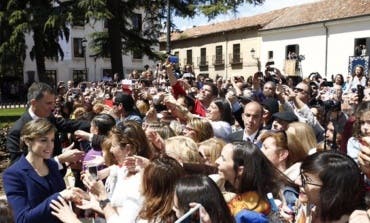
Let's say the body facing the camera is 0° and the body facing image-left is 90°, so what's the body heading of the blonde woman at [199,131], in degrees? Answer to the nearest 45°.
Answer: approximately 90°

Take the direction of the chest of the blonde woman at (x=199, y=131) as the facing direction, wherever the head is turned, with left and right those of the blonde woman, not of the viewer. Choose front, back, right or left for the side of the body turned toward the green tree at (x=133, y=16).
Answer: right

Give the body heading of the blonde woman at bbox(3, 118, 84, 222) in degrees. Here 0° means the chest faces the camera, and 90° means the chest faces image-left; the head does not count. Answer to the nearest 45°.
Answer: approximately 315°

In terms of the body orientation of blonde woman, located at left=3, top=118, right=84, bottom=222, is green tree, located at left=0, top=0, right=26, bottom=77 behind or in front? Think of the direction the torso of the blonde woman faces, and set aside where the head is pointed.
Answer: behind

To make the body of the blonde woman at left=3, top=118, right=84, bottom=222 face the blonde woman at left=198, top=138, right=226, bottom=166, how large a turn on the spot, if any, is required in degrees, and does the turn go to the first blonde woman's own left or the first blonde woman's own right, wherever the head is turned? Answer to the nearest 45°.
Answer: approximately 45° to the first blonde woman's own left

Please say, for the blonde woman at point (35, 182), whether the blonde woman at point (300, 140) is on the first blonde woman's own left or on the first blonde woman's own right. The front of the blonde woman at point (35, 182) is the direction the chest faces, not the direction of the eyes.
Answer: on the first blonde woman's own left
